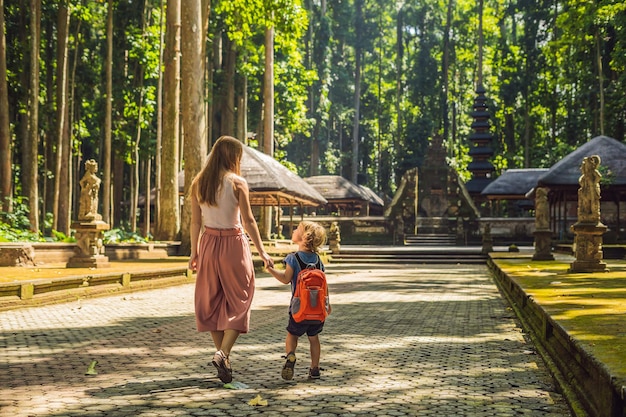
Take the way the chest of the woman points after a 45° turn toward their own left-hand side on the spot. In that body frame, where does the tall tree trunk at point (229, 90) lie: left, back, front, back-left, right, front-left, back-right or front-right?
front-right

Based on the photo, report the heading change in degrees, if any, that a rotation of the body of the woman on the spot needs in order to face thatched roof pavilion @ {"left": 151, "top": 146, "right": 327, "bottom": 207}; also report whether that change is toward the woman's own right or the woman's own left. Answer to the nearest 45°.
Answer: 0° — they already face it

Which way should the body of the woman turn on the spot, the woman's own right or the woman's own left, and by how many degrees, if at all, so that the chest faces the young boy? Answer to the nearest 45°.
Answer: approximately 90° to the woman's own right

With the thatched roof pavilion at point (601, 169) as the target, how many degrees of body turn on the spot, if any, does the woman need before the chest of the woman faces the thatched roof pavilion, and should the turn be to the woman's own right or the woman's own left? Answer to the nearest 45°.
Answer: approximately 45° to the woman's own right

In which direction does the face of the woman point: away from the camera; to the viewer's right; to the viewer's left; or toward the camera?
away from the camera

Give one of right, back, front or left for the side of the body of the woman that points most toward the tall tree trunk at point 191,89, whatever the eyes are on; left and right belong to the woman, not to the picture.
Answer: front

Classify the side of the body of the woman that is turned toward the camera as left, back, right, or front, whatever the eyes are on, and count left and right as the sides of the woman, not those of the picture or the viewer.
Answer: back

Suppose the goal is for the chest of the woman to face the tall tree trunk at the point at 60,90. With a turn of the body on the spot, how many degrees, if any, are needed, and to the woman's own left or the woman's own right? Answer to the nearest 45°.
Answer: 0° — they already face it

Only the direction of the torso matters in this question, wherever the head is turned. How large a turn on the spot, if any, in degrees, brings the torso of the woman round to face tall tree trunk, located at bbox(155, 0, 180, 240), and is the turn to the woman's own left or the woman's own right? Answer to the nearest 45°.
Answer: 0° — they already face it

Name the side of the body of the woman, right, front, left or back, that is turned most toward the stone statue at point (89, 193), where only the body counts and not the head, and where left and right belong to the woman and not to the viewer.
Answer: front

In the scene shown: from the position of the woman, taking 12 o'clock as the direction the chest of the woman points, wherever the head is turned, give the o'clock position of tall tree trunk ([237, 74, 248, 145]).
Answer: The tall tree trunk is roughly at 12 o'clock from the woman.

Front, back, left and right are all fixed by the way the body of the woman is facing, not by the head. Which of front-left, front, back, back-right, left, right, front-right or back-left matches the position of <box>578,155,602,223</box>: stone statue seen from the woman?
front-right

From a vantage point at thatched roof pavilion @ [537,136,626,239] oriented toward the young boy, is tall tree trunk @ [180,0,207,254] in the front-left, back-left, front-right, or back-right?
front-right
